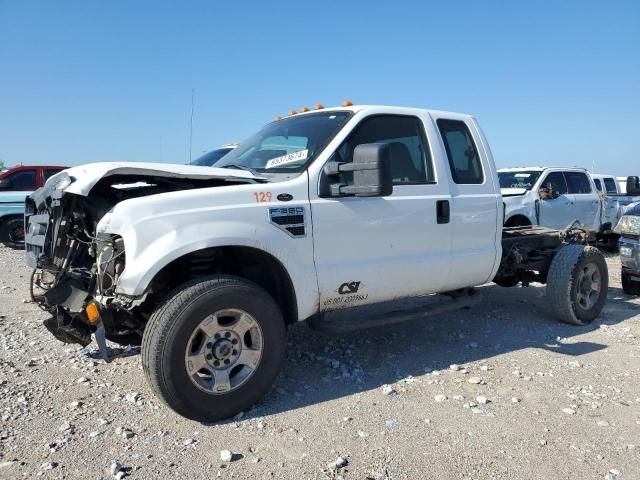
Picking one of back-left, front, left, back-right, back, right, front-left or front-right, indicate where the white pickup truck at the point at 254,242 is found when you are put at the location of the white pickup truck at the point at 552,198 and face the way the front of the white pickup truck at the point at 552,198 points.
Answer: front-left

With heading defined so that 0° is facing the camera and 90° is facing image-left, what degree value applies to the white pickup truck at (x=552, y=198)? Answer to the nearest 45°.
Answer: approximately 45°

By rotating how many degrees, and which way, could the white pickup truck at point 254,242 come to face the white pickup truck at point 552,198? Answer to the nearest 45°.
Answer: approximately 180°

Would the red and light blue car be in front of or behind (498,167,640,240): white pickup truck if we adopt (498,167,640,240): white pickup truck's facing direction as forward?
in front

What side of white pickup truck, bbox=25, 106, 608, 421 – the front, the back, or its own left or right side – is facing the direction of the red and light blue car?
right

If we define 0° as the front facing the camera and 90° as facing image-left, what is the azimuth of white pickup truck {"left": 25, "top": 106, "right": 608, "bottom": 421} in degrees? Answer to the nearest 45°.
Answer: approximately 45°
